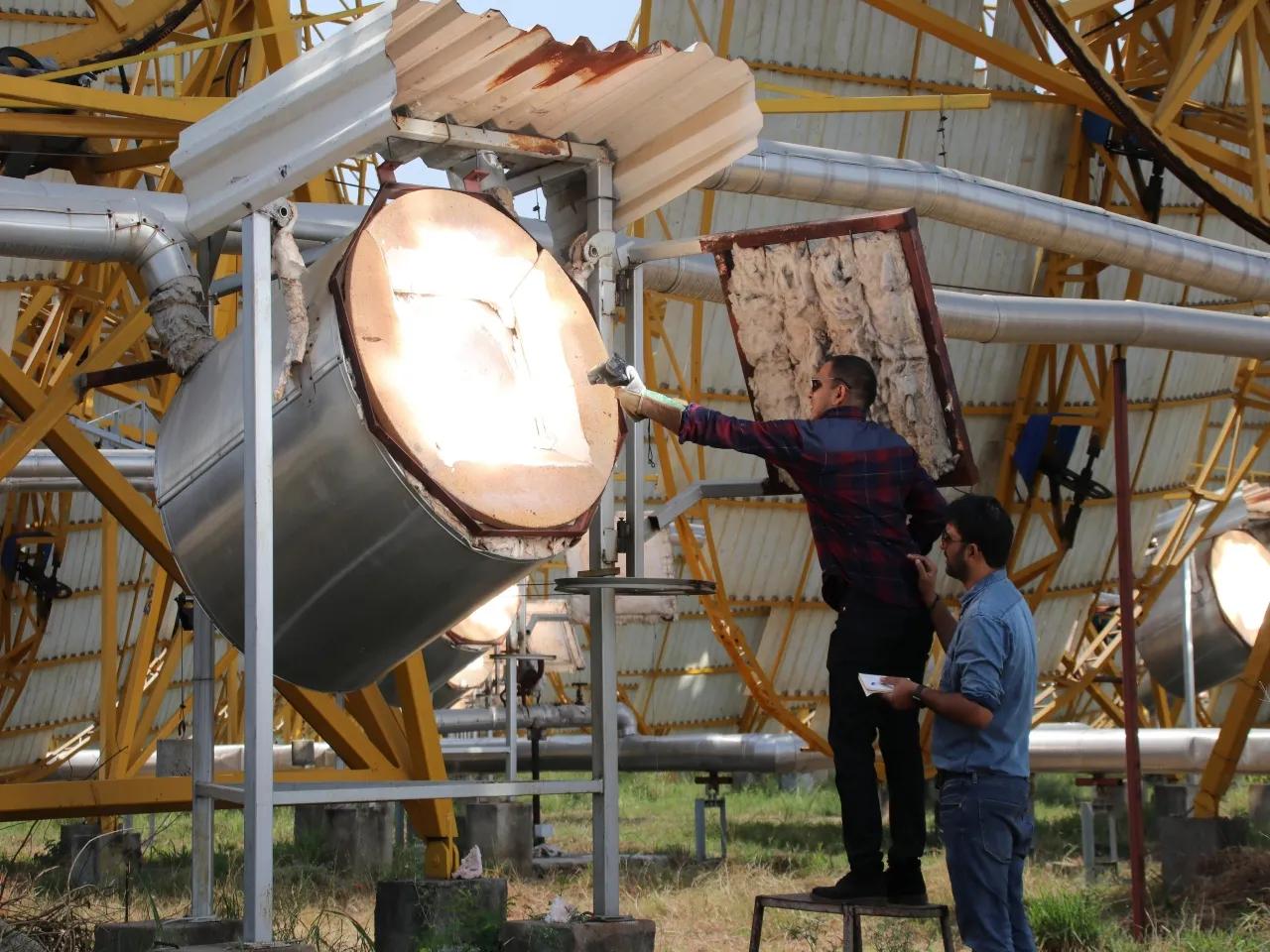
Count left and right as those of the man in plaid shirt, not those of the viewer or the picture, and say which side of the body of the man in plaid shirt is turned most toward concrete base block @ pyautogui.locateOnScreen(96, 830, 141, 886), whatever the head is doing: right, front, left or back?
front

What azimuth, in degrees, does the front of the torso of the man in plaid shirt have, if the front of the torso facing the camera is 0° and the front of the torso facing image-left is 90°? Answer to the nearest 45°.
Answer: approximately 135°

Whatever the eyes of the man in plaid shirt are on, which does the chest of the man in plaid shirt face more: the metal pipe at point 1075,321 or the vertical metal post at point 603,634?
the vertical metal post

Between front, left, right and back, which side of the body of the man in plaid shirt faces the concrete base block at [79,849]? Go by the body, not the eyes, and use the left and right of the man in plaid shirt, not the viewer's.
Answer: front

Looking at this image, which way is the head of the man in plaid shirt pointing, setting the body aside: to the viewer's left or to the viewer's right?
to the viewer's left

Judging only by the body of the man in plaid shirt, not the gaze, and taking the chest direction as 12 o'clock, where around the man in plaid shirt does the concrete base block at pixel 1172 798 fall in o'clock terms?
The concrete base block is roughly at 2 o'clock from the man in plaid shirt.

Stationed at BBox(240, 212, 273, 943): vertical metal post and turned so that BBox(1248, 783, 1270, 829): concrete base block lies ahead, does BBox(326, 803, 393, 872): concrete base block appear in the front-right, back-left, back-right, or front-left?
front-left

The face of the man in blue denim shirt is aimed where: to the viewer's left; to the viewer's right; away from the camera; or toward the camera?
to the viewer's left

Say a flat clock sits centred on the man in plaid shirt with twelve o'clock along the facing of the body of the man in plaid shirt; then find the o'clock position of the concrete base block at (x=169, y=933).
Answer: The concrete base block is roughly at 11 o'clock from the man in plaid shirt.

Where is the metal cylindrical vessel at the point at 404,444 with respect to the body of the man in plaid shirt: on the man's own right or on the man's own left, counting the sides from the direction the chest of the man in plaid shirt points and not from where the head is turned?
on the man's own left

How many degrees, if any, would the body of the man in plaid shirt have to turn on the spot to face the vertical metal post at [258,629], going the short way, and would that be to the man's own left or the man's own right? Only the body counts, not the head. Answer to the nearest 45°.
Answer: approximately 90° to the man's own left

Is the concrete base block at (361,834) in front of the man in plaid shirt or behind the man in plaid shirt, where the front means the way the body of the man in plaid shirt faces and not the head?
in front
